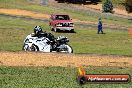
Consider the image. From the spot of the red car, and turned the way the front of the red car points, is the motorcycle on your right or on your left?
on your right

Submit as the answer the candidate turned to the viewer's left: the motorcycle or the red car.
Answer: the motorcycle

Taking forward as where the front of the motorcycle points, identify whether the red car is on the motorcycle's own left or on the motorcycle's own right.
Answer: on the motorcycle's own right

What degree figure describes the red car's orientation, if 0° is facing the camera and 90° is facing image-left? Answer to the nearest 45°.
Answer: approximately 315°
